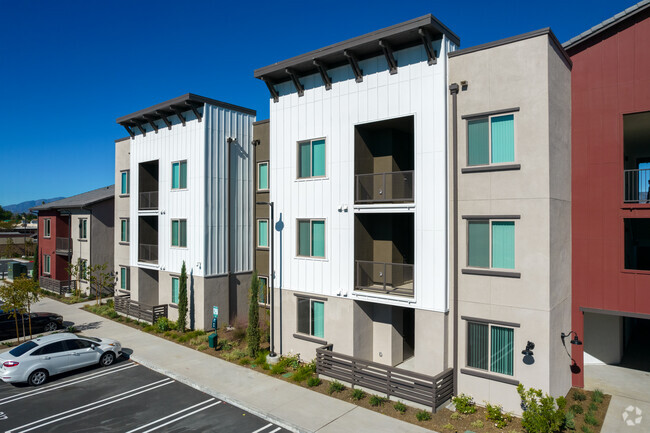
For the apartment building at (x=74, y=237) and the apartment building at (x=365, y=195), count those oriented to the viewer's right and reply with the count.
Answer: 0

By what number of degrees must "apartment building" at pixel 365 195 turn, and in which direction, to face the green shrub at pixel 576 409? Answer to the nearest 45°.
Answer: approximately 90° to its left

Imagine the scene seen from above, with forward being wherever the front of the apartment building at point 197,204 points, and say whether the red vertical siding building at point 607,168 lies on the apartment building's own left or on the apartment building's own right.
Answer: on the apartment building's own left

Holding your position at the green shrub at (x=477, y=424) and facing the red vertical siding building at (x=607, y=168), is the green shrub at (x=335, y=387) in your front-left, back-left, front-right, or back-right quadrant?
back-left

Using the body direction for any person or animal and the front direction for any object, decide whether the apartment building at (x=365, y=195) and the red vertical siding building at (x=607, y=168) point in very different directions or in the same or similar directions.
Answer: same or similar directions

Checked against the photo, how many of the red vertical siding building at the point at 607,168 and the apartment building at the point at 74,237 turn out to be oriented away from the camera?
0

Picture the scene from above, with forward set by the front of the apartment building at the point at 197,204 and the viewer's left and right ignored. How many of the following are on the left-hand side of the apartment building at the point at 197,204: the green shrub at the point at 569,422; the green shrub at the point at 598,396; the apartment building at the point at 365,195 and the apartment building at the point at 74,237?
3

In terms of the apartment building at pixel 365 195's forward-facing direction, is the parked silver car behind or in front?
in front

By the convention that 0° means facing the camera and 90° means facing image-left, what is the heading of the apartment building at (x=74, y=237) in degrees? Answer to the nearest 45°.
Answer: approximately 45°

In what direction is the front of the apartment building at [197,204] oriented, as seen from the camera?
facing the viewer and to the left of the viewer

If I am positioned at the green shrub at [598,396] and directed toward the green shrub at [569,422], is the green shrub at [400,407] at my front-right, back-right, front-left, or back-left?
front-right

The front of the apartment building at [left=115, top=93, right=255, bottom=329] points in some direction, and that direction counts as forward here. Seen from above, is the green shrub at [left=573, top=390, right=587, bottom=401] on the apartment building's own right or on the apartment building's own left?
on the apartment building's own left

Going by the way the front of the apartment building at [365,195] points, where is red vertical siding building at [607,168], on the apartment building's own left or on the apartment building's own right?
on the apartment building's own left

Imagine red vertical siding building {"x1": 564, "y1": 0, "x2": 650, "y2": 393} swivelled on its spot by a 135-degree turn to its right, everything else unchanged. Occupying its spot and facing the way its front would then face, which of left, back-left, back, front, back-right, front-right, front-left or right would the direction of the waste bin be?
left

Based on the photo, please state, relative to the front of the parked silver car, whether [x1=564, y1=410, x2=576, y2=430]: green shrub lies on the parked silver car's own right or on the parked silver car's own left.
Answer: on the parked silver car's own right

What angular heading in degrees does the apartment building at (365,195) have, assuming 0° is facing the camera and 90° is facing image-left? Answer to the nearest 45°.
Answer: approximately 45°

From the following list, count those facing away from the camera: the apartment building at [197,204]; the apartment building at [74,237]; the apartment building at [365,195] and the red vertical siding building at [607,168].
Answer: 0

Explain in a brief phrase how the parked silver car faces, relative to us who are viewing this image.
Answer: facing away from the viewer and to the right of the viewer

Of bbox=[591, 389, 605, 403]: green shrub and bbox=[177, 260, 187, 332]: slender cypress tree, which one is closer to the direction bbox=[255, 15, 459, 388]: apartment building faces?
the slender cypress tree
